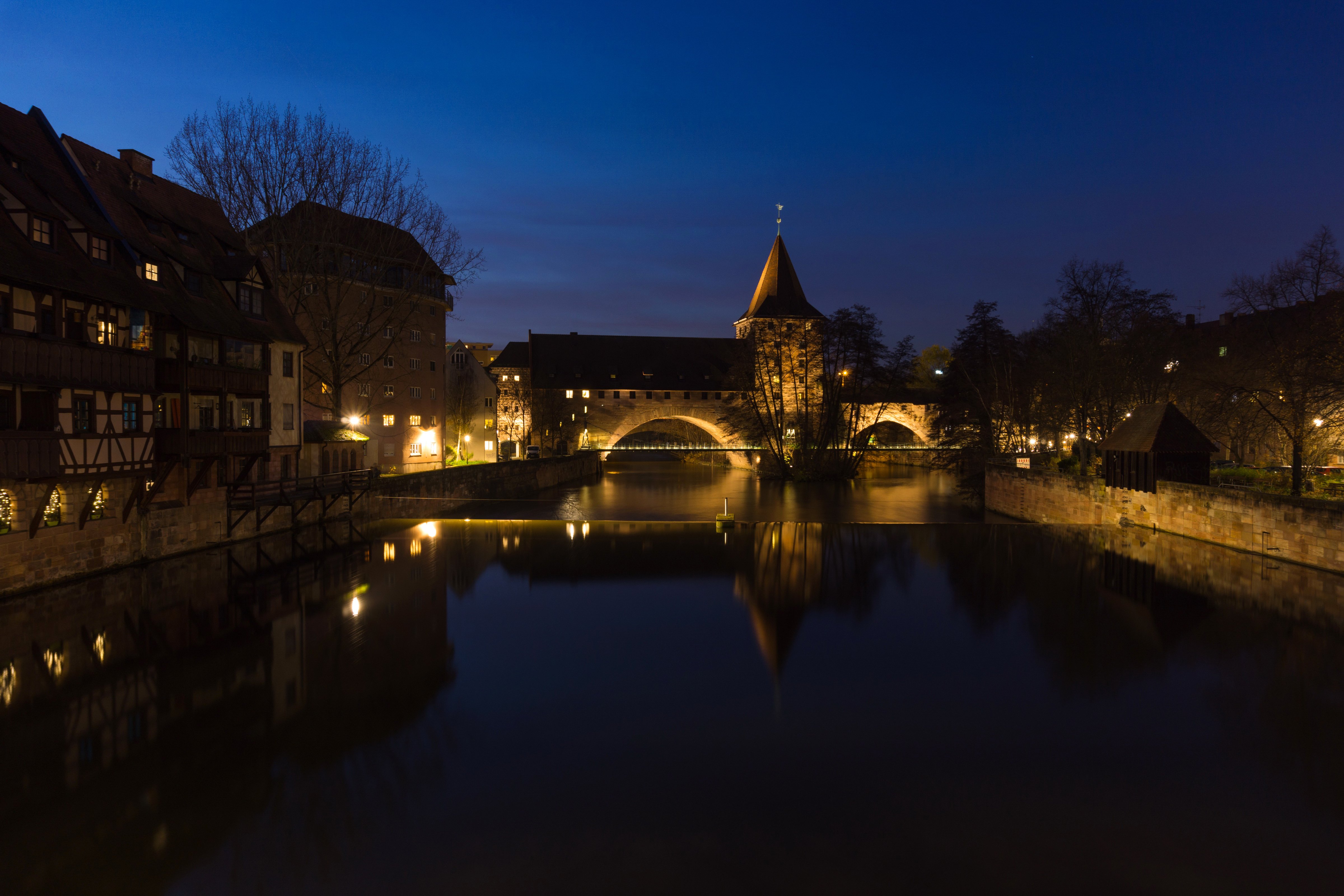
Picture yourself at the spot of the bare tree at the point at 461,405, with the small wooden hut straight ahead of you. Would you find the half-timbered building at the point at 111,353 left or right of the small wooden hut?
right

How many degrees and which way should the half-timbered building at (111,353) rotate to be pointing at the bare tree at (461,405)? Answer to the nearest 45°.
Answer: approximately 90° to its left

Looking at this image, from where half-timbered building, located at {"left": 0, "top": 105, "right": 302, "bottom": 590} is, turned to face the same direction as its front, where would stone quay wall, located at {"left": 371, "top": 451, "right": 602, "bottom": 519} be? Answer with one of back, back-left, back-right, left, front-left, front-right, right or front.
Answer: left

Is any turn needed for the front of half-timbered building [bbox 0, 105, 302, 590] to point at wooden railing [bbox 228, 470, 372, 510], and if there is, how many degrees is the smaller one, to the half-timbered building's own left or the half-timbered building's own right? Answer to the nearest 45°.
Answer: approximately 90° to the half-timbered building's own left

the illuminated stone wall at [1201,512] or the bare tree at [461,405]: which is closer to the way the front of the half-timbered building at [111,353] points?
the illuminated stone wall

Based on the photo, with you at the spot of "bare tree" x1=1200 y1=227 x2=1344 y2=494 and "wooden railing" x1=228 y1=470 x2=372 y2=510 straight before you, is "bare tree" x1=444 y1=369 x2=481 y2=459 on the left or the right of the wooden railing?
right

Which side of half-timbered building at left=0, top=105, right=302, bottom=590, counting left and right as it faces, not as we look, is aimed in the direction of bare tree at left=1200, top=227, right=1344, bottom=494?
front

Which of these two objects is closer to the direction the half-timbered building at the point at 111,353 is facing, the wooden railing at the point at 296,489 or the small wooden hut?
the small wooden hut

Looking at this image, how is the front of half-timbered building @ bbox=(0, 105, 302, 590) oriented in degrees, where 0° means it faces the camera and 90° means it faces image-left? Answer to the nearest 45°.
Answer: approximately 315°
